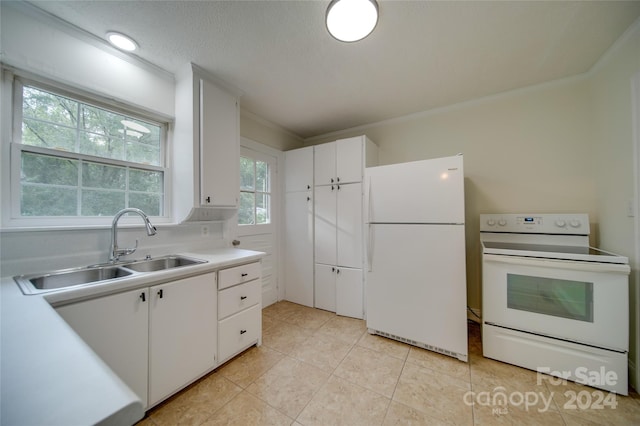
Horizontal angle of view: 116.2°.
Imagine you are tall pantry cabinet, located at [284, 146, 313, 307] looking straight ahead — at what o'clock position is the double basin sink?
The double basin sink is roughly at 12 o'clock from the tall pantry cabinet.

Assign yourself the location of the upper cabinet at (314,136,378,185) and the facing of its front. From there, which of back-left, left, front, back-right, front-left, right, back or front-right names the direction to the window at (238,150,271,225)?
front-right

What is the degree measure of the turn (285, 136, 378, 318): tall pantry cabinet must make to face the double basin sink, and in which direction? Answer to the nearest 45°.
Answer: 0° — it already faces it

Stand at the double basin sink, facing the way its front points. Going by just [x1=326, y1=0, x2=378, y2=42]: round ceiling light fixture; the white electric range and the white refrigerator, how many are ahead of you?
3

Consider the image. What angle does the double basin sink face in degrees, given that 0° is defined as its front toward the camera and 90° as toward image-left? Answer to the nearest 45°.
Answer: approximately 315°

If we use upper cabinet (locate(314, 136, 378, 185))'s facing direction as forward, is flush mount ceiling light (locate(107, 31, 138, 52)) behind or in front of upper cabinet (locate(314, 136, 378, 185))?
in front

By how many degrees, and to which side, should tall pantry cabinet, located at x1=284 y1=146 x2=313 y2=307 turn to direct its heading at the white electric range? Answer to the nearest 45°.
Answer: approximately 90° to its left

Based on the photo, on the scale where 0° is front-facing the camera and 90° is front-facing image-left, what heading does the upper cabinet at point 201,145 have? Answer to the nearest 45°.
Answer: approximately 315°

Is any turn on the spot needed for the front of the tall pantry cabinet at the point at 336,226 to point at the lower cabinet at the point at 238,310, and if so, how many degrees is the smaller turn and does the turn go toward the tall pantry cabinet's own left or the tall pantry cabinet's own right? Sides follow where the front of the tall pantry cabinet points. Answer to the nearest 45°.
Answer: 0° — it already faces it

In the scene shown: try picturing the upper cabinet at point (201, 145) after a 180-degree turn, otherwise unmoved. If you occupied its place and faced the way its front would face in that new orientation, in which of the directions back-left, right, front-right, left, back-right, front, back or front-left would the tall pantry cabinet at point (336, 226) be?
back-right
